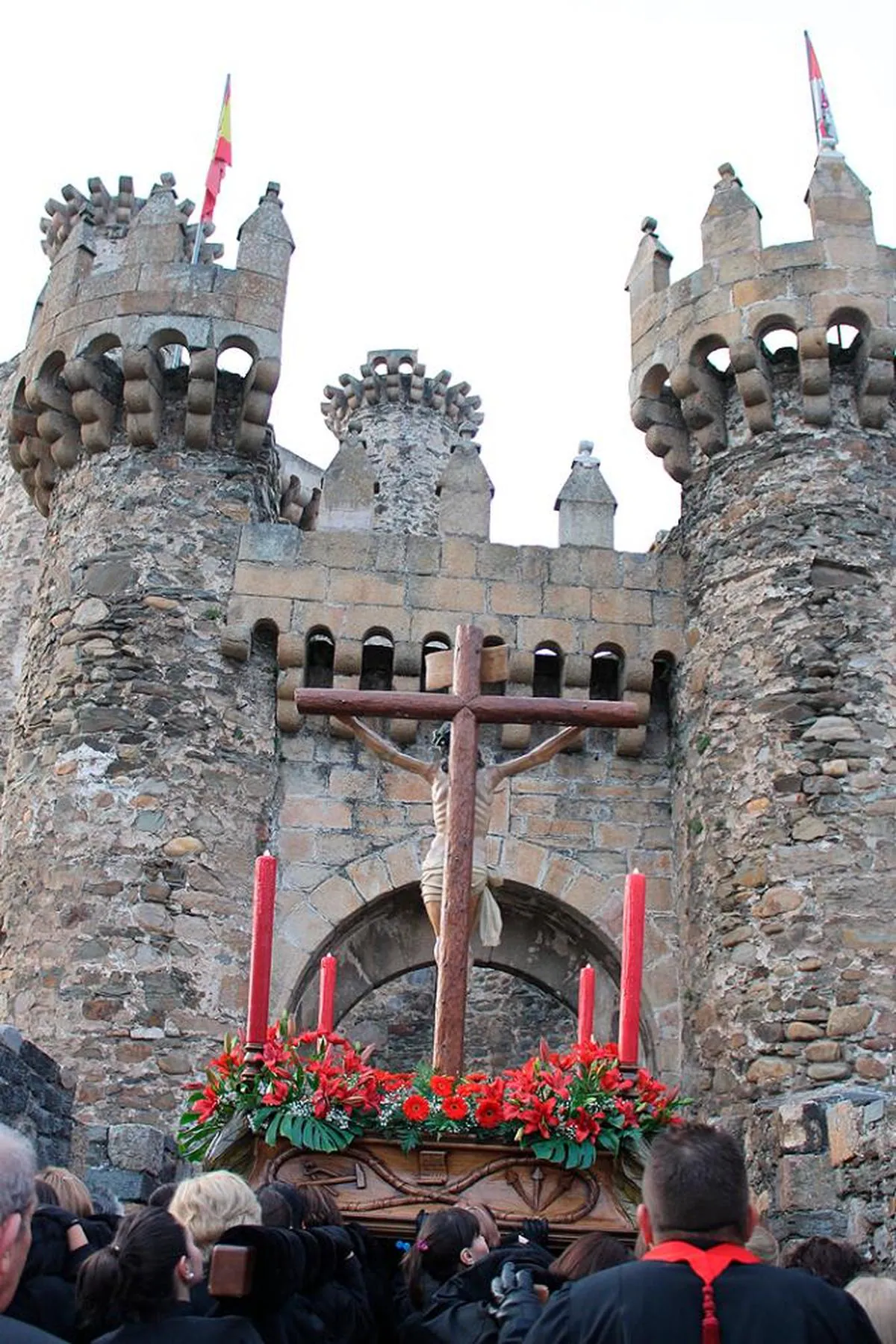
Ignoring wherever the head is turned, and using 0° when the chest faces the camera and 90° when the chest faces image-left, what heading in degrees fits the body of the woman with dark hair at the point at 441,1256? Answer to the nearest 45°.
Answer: approximately 225°

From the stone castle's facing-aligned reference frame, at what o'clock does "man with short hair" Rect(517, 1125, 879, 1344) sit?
The man with short hair is roughly at 12 o'clock from the stone castle.

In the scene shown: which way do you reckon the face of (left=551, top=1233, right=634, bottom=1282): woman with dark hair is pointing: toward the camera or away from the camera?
away from the camera

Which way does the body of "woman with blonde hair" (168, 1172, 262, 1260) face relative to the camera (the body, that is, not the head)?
away from the camera

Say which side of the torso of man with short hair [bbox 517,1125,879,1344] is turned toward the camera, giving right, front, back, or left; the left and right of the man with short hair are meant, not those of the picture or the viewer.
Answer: back

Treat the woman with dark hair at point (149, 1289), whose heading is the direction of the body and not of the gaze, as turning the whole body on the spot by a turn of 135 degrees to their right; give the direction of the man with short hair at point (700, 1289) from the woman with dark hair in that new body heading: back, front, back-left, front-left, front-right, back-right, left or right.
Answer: front-left

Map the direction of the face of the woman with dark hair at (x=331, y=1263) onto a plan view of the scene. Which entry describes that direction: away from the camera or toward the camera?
away from the camera

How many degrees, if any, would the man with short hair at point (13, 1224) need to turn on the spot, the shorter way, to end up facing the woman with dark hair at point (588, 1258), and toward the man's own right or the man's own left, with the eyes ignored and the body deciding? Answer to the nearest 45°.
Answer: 0° — they already face them

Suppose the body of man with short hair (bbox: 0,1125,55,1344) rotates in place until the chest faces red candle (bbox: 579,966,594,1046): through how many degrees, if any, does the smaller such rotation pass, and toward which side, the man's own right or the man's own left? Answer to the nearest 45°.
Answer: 0° — they already face it

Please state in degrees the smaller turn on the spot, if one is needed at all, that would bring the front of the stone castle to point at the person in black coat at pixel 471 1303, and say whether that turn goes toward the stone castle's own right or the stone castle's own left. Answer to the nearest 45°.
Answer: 0° — it already faces them
